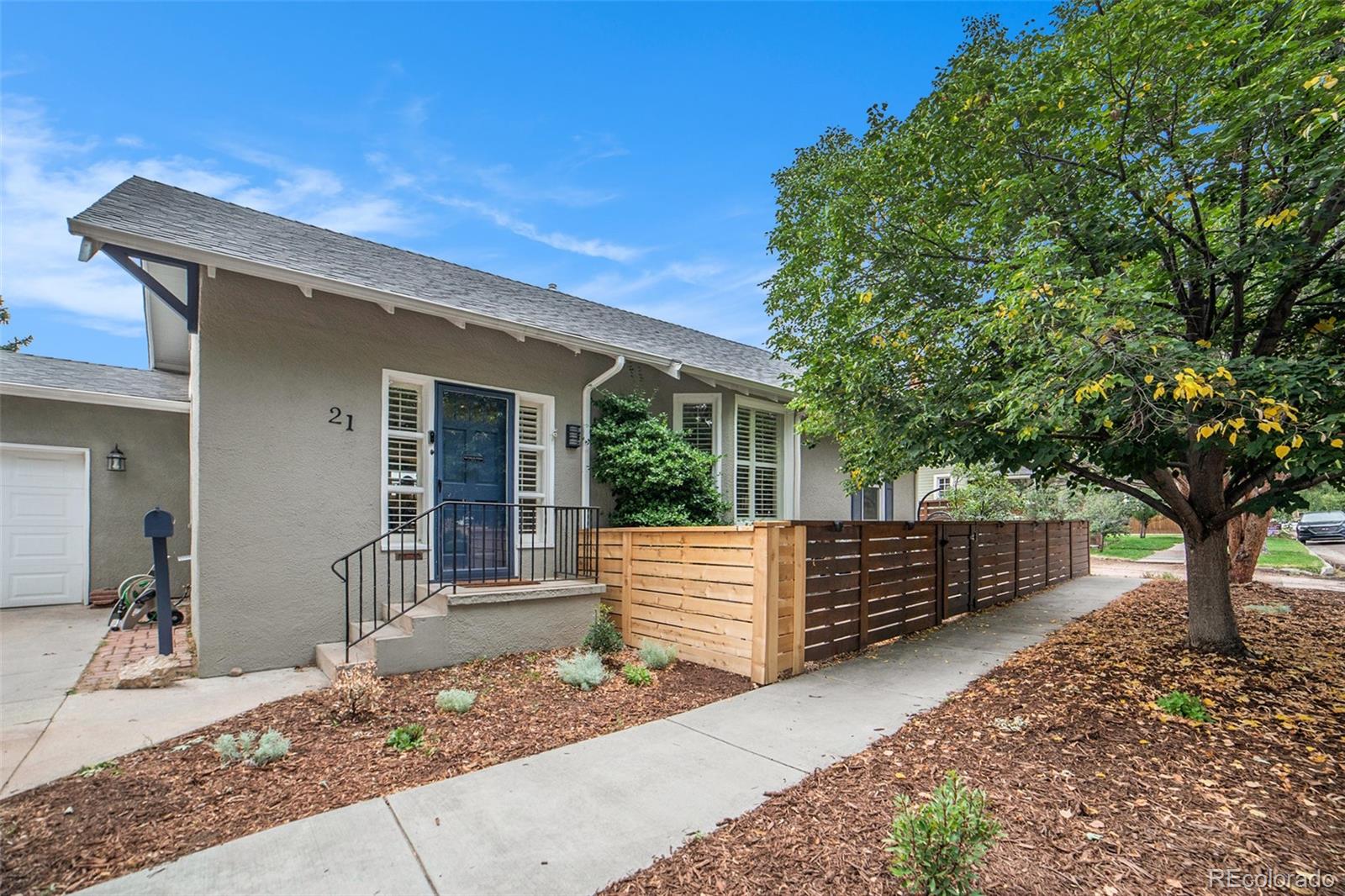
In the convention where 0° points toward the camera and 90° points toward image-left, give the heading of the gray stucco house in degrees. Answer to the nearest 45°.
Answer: approximately 315°

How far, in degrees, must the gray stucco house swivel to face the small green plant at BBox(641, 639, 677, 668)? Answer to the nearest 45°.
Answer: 0° — it already faces it

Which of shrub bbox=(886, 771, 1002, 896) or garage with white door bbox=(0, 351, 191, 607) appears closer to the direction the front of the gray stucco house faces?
the shrub

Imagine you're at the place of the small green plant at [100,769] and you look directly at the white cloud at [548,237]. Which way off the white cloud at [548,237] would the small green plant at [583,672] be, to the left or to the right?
right

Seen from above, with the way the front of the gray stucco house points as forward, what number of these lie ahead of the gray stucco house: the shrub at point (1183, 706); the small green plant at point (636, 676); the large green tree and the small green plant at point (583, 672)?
4

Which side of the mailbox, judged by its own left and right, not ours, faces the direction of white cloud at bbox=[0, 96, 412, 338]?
back

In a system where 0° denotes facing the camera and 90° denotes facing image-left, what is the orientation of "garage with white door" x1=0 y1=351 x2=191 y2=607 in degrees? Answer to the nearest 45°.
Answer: approximately 0°

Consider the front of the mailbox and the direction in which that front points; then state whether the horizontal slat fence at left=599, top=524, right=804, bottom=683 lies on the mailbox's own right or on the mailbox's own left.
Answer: on the mailbox's own left
